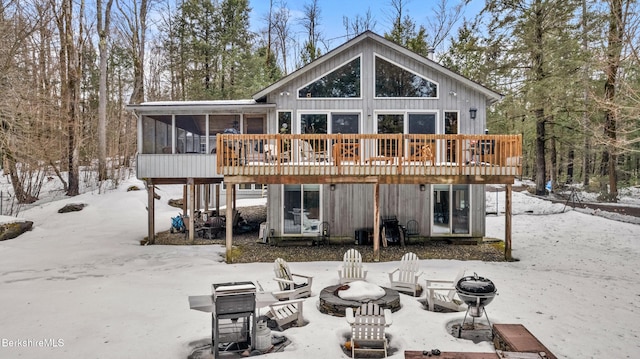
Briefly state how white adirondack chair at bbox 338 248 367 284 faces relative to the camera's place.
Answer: facing the viewer

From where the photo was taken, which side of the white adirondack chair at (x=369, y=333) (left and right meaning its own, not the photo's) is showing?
back

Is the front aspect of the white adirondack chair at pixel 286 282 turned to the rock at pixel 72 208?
no

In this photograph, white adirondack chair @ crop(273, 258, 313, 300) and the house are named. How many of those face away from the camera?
0

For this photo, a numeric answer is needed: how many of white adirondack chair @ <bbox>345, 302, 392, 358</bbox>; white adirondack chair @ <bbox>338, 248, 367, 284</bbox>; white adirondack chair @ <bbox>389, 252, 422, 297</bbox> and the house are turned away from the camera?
1

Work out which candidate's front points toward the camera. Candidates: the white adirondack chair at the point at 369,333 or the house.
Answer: the house

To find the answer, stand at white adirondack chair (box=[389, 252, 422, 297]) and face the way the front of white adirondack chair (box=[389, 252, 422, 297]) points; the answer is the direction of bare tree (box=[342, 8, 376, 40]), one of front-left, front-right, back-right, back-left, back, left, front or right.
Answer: back-right

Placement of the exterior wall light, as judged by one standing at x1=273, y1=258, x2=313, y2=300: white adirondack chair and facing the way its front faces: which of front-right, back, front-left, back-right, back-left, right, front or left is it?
left

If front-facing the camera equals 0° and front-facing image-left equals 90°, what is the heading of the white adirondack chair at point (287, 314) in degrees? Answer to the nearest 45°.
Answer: approximately 225°

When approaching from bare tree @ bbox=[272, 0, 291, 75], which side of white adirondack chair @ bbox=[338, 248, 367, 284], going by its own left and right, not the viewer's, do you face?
back

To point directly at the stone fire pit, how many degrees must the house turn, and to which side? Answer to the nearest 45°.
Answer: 0° — it already faces it

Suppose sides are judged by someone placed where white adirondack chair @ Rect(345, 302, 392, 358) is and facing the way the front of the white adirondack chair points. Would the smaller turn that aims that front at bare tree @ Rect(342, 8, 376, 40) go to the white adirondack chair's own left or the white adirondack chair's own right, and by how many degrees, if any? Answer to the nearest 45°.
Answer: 0° — it already faces it

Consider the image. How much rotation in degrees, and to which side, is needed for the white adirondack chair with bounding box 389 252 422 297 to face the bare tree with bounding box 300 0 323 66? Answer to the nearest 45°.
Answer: approximately 135° to its right

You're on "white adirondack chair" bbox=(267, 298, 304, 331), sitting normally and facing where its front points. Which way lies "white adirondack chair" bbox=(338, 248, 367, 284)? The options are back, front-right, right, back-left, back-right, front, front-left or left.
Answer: front

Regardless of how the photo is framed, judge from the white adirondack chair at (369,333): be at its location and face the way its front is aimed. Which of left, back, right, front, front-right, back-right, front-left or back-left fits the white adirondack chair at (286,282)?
front-left

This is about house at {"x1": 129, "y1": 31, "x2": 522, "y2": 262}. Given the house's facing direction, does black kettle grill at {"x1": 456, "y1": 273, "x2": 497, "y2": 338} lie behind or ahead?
ahead

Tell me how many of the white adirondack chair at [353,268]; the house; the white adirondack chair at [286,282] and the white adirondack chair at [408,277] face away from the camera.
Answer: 0

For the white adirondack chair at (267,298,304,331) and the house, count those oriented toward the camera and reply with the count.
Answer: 1

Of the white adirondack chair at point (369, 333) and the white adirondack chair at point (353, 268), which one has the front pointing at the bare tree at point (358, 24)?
the white adirondack chair at point (369, 333)

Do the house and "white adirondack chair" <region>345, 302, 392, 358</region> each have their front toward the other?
yes

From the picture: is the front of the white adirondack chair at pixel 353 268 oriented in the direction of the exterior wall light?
no

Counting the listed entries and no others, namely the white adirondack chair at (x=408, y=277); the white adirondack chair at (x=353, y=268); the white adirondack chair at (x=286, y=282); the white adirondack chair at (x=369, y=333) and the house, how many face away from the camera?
1

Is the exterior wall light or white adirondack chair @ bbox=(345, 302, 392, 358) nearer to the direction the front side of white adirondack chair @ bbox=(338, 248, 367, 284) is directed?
the white adirondack chair
